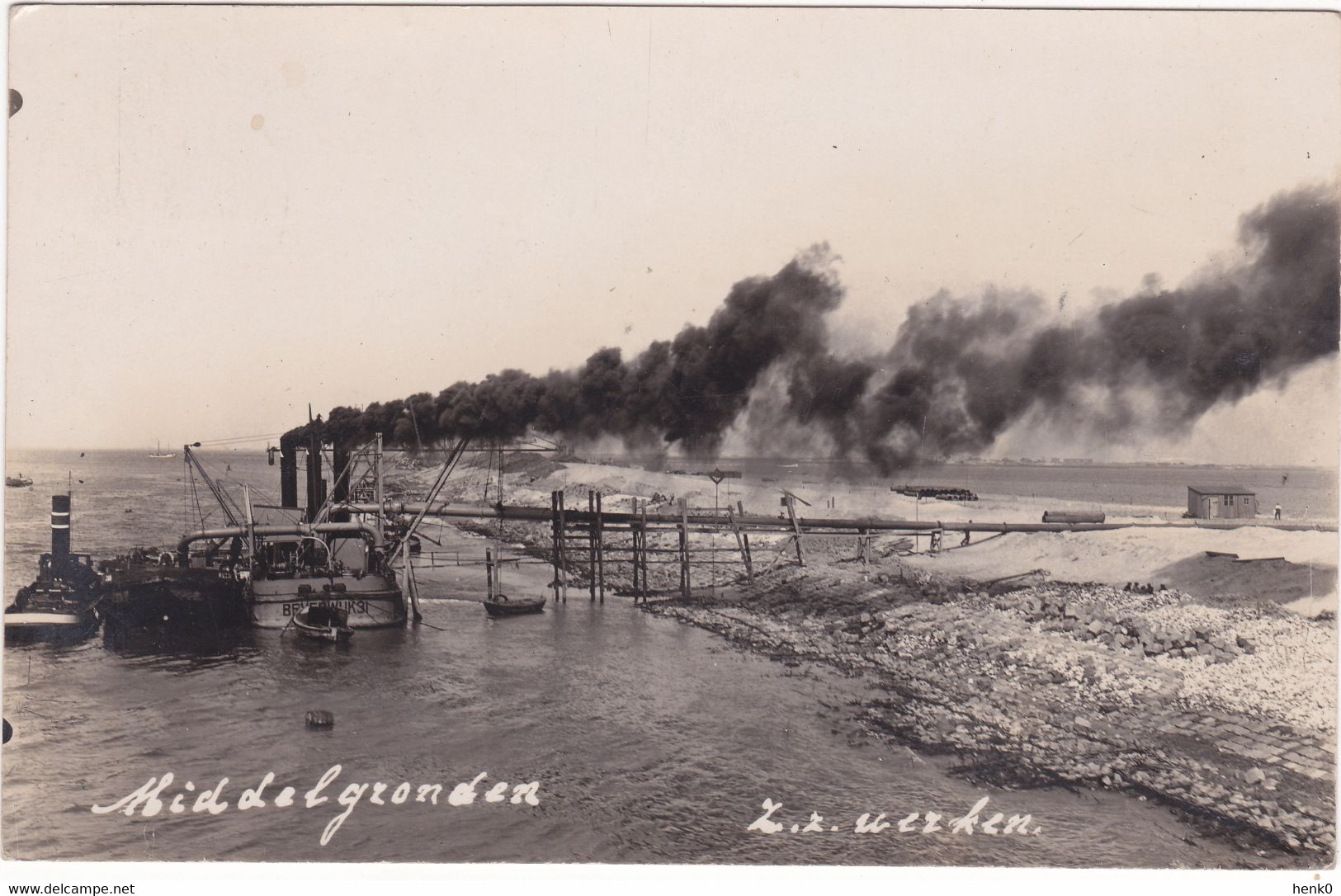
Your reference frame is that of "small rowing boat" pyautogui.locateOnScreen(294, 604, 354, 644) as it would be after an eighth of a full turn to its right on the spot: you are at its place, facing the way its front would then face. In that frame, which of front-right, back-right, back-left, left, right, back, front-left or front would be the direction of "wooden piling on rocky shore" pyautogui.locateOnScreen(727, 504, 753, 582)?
right

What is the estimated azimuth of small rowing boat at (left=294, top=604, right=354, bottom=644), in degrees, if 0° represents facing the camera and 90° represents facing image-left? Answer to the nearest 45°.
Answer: approximately 135°

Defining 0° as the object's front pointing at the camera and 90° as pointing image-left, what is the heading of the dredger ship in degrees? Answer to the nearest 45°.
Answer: approximately 180°

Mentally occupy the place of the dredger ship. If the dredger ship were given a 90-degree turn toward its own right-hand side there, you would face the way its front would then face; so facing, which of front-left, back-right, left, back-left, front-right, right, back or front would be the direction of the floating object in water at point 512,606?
front

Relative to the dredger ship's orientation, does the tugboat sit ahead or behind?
behind
